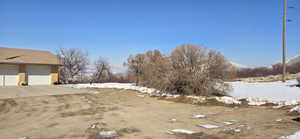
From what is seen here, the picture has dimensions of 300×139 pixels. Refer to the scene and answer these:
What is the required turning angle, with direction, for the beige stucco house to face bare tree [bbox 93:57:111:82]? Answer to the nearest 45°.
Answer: approximately 135° to its left

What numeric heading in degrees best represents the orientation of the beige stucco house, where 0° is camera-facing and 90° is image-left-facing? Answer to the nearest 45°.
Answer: approximately 0°

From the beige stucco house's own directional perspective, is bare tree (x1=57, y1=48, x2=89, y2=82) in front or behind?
behind
